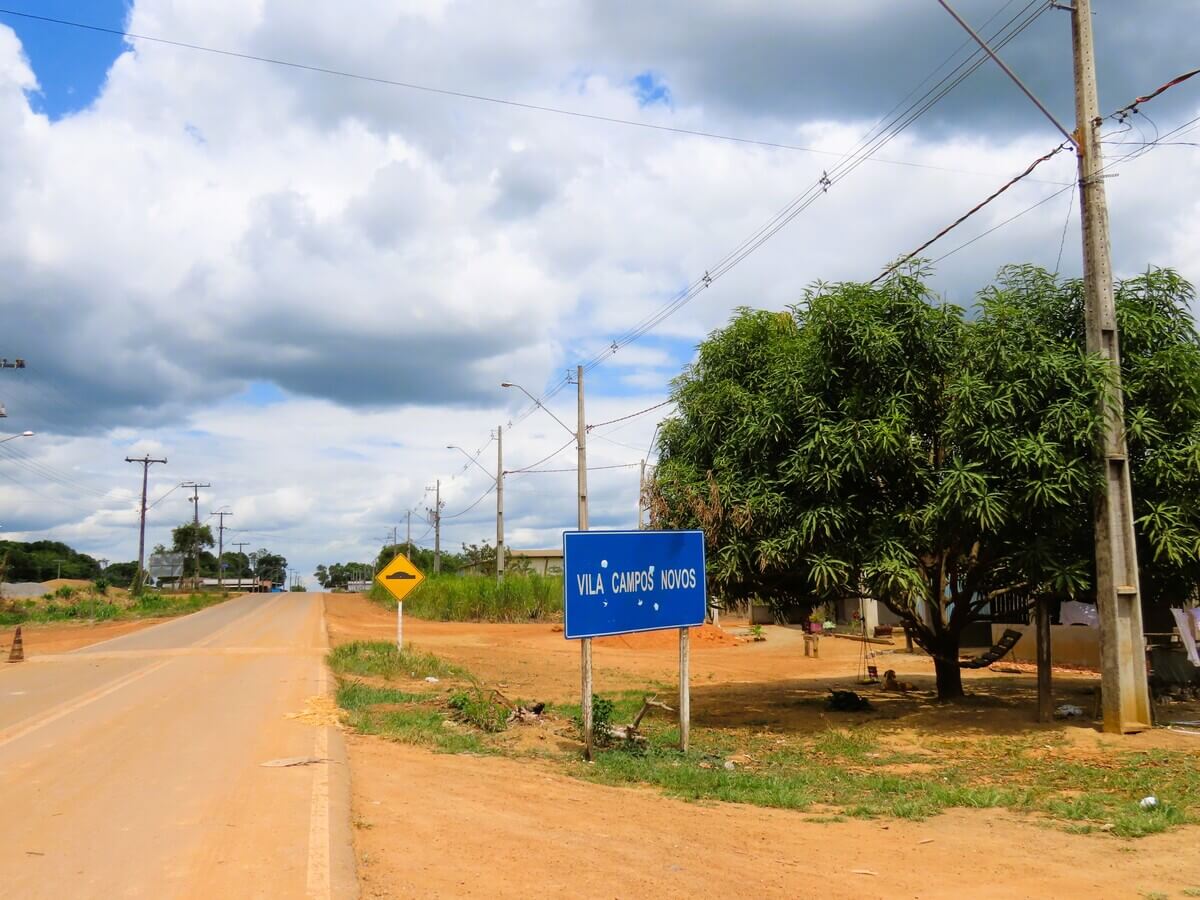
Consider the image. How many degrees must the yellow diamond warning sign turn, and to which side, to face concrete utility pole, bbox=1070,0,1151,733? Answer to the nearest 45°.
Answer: approximately 45° to its left

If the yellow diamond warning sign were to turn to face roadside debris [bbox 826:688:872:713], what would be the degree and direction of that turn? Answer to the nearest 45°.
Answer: approximately 45° to its left

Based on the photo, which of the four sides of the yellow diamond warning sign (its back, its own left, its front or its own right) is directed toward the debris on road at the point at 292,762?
front

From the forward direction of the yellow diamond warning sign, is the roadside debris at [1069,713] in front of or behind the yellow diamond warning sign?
in front

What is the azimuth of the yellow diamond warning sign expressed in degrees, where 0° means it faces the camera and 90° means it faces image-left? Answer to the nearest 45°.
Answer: approximately 0°

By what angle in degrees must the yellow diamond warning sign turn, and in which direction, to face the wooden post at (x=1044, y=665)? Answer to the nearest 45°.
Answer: approximately 45° to its left

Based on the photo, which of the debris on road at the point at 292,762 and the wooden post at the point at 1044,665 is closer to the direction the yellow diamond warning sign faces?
the debris on road

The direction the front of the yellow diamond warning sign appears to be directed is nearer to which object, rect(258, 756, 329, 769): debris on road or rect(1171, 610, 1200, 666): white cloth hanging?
the debris on road

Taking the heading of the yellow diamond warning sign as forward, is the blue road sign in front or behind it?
in front
